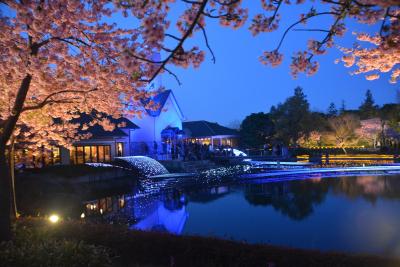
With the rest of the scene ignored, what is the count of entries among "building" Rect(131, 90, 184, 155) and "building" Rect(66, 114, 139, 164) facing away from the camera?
0

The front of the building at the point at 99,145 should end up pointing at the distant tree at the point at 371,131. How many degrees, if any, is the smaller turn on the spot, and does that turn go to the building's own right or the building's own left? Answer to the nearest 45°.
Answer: approximately 90° to the building's own left

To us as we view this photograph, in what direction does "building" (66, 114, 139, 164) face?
facing the viewer

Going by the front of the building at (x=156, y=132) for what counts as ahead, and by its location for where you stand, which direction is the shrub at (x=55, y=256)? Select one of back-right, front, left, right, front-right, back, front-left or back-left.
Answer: front-right

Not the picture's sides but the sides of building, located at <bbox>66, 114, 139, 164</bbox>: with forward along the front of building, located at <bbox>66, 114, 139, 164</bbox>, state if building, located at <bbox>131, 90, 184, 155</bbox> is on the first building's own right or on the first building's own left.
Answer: on the first building's own left

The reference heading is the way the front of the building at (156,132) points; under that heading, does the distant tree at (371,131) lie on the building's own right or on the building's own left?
on the building's own left

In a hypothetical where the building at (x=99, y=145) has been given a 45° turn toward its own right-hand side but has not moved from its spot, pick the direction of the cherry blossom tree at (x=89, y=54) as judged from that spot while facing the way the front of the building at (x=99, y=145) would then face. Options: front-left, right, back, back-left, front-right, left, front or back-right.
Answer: front-left

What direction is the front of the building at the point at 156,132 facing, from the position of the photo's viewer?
facing the viewer and to the right of the viewer

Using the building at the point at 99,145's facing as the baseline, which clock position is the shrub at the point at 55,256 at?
The shrub is roughly at 12 o'clock from the building.

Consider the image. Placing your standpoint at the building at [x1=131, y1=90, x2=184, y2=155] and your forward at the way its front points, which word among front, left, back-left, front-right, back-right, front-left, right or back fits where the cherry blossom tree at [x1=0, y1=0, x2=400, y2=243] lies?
front-right

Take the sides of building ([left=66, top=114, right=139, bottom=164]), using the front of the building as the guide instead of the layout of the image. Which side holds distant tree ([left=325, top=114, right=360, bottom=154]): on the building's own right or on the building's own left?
on the building's own left
